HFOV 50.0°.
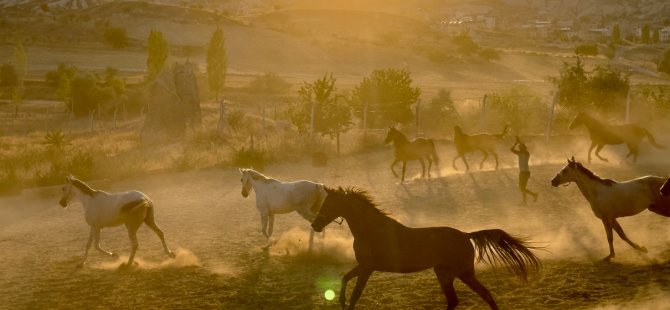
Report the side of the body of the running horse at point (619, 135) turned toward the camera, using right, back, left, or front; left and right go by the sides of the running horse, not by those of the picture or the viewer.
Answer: left

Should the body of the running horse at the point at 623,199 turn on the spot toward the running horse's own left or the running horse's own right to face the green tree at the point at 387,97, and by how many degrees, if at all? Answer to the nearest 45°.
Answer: approximately 45° to the running horse's own right

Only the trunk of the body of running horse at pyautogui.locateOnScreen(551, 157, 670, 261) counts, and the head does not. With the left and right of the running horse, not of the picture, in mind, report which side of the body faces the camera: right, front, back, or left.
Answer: left

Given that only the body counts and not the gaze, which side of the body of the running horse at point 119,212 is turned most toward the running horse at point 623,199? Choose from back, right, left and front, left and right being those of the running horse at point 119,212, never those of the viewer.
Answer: back

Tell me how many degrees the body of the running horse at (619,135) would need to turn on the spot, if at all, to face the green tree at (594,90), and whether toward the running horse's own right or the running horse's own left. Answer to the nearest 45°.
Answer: approximately 90° to the running horse's own right

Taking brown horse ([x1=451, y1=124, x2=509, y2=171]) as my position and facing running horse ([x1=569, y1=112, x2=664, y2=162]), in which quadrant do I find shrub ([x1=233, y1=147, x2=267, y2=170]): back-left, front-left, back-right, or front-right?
back-left

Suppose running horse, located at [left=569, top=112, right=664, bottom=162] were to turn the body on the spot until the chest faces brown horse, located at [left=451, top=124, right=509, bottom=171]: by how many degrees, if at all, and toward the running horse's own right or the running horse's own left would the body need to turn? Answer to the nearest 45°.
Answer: approximately 45° to the running horse's own left

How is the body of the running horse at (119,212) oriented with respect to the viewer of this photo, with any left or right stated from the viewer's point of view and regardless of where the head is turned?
facing to the left of the viewer

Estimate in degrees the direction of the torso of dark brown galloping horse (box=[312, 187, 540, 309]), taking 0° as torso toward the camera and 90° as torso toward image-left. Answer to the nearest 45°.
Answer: approximately 90°
